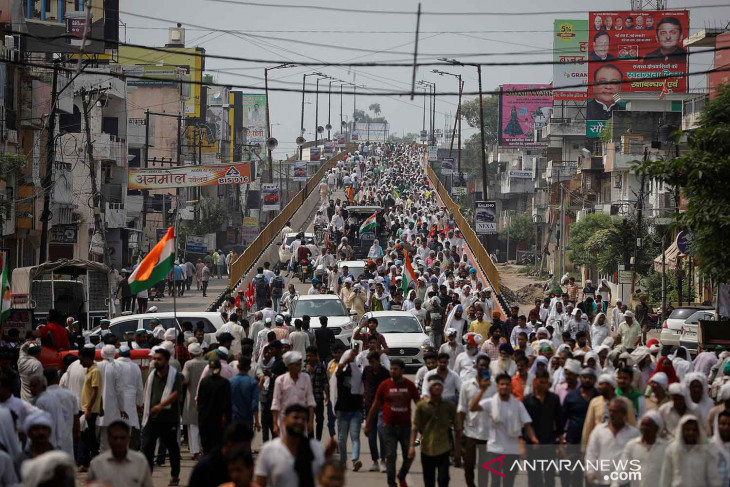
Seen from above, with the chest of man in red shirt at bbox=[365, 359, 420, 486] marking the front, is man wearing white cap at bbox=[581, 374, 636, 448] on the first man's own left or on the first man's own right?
on the first man's own left

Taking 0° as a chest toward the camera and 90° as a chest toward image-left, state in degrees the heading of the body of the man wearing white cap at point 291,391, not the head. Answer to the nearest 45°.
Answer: approximately 0°

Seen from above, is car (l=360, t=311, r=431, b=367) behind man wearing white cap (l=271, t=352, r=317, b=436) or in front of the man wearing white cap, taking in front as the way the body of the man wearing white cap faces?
behind

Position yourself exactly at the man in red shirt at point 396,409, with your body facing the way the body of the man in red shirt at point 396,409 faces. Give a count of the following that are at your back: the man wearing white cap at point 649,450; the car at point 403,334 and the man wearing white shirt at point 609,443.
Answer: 1

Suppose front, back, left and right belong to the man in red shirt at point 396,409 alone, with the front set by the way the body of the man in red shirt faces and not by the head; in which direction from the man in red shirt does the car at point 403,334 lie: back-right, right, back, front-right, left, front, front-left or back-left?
back

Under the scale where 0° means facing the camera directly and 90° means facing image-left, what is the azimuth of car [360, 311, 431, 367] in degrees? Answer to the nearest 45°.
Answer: approximately 0°
